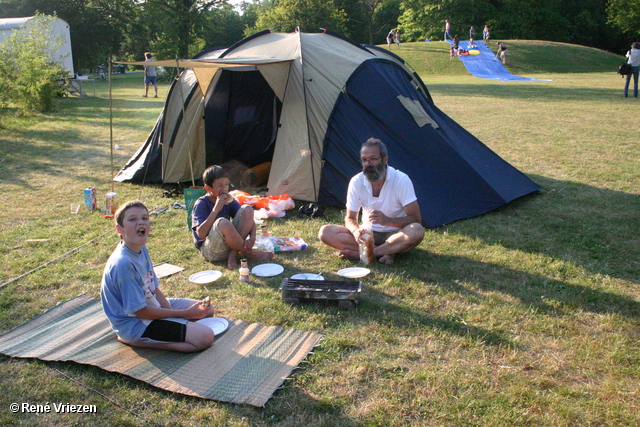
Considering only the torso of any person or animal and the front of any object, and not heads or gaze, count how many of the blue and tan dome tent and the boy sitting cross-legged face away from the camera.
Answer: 0

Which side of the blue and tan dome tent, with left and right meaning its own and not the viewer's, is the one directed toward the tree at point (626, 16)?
back

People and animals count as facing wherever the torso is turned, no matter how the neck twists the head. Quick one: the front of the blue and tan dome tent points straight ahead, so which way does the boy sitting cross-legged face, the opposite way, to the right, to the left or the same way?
to the left

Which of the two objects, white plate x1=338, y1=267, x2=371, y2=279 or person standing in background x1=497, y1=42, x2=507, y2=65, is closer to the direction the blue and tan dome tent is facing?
the white plate

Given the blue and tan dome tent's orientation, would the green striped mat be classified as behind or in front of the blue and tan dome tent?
in front

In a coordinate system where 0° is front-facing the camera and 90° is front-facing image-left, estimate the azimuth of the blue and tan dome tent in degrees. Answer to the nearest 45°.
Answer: approximately 45°

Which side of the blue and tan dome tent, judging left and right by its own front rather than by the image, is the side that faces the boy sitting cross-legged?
front

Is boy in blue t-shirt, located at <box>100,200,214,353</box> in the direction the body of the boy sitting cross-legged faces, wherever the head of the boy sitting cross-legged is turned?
no

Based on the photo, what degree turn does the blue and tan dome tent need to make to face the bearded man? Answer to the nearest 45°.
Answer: approximately 45° to its left

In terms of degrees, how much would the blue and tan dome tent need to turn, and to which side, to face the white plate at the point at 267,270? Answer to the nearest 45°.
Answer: approximately 45° to its left

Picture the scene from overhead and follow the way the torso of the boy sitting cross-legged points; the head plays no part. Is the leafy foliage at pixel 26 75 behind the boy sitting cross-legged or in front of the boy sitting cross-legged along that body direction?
behind

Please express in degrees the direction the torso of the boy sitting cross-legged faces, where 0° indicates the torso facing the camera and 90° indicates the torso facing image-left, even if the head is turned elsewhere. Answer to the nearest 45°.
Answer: approximately 315°

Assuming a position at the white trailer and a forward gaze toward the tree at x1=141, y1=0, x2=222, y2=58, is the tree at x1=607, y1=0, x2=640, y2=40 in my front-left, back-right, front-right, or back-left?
front-right

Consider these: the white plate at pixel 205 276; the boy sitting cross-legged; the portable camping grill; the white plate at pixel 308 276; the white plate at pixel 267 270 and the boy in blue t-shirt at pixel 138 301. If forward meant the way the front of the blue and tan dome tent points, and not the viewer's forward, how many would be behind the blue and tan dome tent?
0

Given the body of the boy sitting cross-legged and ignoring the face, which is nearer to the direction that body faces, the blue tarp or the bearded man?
the bearded man
